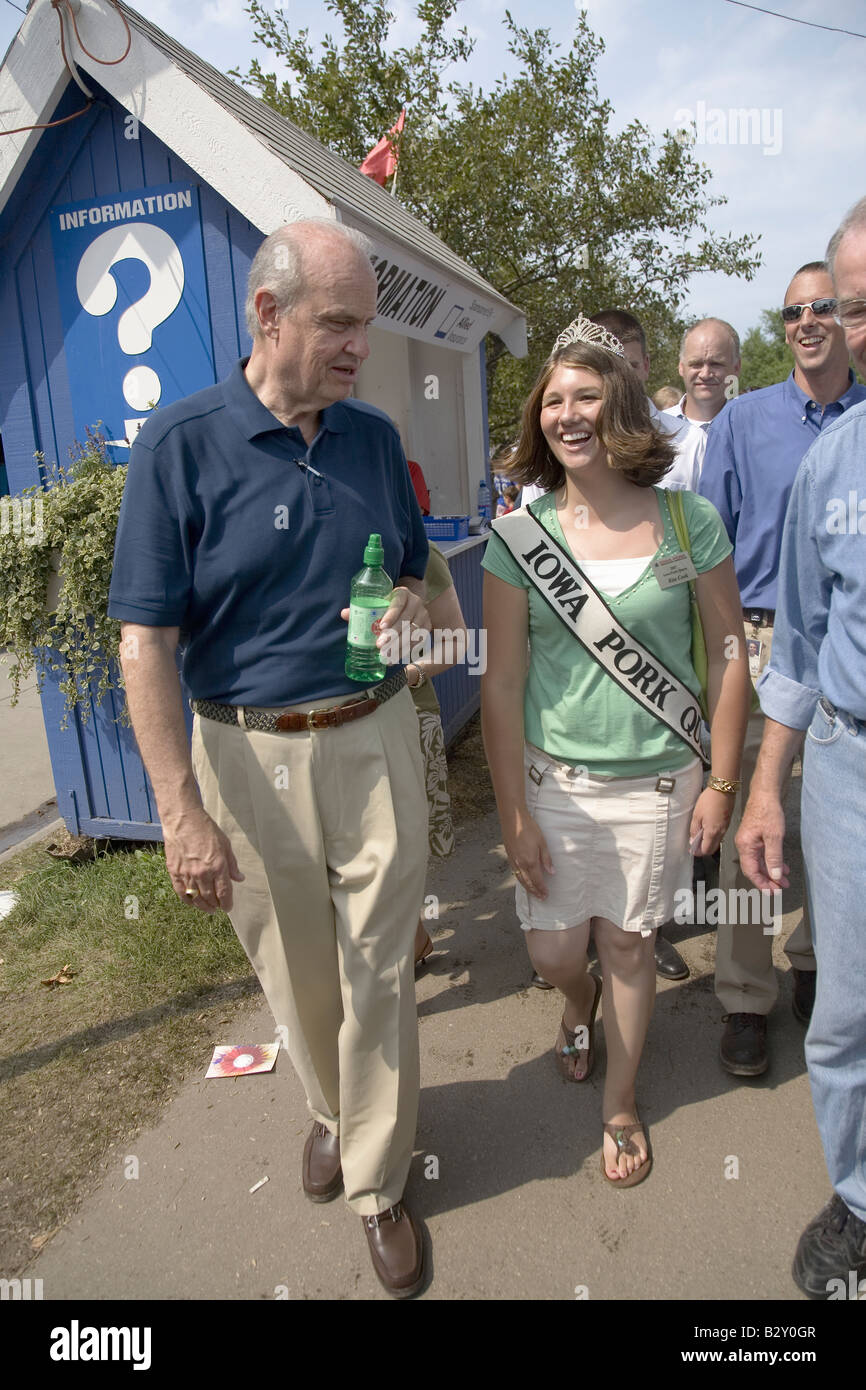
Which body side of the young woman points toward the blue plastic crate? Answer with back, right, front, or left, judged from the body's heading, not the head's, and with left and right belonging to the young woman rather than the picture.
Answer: back

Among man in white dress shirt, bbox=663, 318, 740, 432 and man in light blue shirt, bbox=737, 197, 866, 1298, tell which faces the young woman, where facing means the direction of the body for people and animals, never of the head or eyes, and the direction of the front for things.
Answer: the man in white dress shirt

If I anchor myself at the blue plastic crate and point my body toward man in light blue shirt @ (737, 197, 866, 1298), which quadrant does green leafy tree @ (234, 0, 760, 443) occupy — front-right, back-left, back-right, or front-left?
back-left

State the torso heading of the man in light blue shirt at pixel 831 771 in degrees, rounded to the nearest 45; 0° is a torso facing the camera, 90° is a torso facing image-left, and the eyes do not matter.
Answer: approximately 0°

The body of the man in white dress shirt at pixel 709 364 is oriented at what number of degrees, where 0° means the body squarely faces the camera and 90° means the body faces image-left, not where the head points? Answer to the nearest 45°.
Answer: approximately 0°
